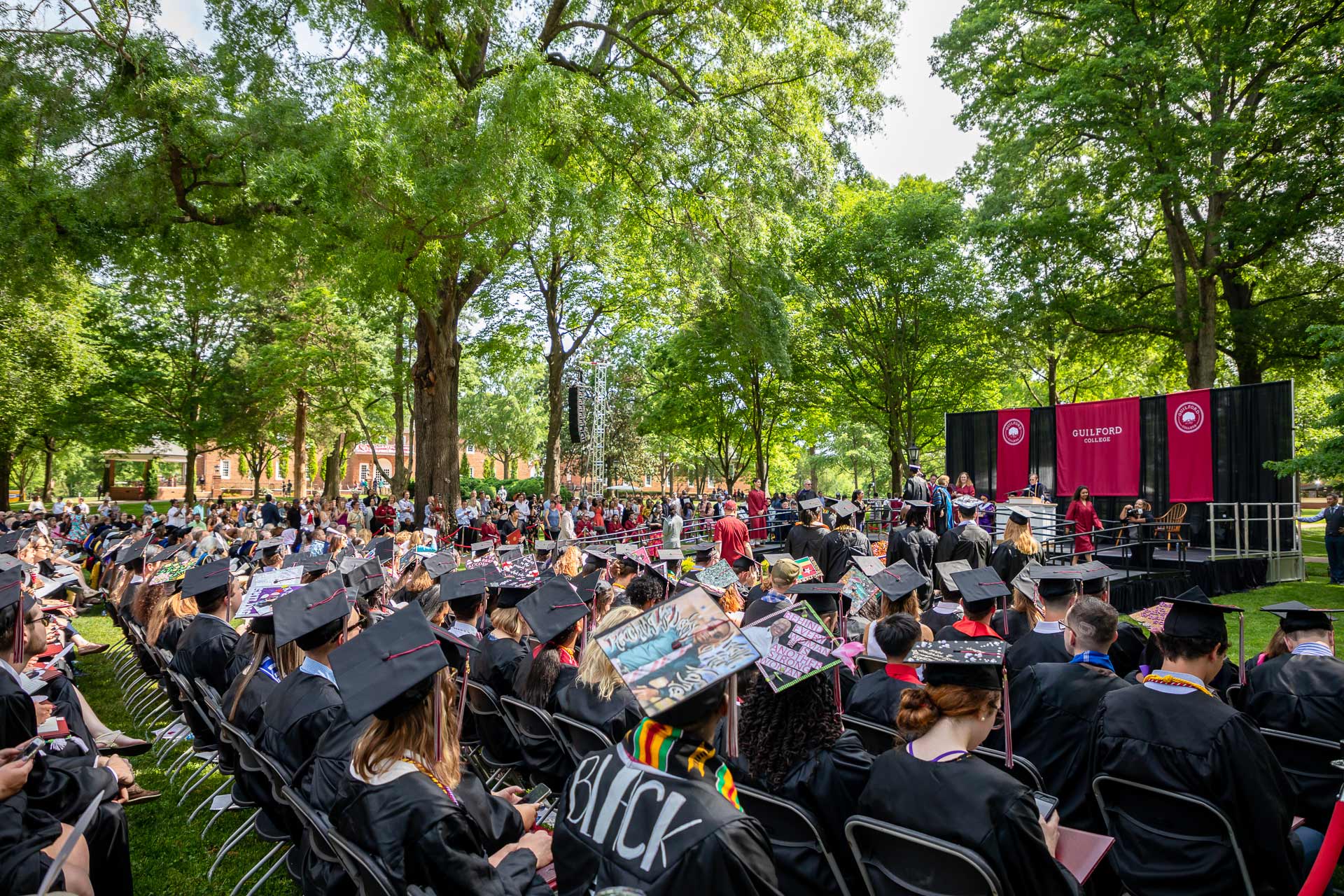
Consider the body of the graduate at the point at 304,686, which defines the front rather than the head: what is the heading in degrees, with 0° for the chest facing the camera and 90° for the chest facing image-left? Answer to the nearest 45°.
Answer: approximately 225°

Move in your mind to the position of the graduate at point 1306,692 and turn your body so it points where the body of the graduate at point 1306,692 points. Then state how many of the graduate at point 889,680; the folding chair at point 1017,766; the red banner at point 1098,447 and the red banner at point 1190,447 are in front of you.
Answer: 2

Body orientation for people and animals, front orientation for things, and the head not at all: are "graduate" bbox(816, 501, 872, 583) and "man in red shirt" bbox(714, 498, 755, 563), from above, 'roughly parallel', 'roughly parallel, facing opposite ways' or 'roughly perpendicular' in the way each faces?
roughly parallel

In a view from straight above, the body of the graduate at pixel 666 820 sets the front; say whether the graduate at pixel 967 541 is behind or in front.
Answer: in front

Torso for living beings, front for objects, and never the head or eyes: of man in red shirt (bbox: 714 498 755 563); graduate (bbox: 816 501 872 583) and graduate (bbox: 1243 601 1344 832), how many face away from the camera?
3

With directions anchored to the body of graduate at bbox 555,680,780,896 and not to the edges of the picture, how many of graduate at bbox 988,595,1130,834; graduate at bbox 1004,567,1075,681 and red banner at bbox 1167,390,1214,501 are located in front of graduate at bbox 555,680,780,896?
3

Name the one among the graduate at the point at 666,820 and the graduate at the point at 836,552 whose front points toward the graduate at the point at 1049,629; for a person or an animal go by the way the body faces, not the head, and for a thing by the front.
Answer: the graduate at the point at 666,820

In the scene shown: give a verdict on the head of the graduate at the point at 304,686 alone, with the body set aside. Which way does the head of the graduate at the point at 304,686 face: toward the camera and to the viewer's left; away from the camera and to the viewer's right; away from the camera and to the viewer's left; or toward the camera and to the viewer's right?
away from the camera and to the viewer's right

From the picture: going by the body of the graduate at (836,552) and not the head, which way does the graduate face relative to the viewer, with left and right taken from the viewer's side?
facing away from the viewer

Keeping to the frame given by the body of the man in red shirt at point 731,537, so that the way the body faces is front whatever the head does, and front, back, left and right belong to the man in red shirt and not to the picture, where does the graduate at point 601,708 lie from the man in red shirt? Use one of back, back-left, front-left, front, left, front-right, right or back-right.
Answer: back

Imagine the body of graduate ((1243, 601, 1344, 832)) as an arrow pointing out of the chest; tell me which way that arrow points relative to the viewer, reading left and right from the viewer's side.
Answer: facing away from the viewer

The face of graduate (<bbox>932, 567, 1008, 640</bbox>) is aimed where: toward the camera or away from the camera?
away from the camera

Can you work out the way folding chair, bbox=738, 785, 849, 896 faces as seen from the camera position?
facing away from the viewer and to the right of the viewer

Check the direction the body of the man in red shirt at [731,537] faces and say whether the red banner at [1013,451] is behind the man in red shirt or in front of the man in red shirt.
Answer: in front

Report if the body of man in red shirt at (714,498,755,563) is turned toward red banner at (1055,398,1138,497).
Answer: no

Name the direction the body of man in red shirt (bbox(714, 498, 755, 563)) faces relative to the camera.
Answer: away from the camera

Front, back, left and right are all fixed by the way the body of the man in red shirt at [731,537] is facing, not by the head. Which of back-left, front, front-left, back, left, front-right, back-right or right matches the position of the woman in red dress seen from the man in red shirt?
right

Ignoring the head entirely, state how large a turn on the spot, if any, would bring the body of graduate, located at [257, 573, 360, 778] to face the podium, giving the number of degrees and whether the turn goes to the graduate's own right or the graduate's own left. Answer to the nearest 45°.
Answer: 0° — they already face it
